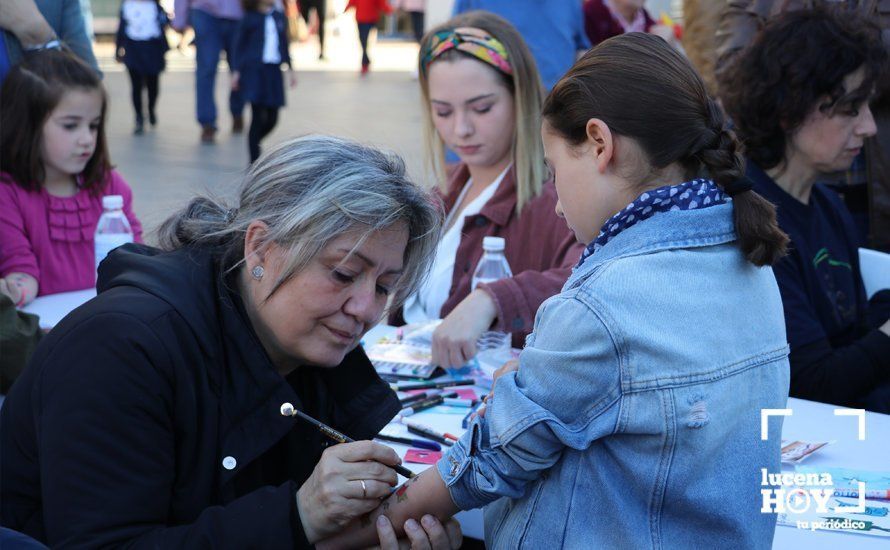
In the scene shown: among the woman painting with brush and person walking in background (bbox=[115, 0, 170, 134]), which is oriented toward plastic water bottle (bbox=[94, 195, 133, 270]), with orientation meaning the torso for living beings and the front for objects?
the person walking in background

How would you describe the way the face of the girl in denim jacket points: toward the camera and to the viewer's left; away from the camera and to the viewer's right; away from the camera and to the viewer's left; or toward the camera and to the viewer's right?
away from the camera and to the viewer's left

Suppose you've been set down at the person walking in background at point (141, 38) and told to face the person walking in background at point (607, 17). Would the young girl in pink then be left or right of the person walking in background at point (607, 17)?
right

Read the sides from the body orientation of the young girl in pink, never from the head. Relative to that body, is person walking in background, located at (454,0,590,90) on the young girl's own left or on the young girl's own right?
on the young girl's own left

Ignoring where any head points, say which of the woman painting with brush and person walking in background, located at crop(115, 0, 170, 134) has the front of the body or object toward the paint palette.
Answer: the person walking in background

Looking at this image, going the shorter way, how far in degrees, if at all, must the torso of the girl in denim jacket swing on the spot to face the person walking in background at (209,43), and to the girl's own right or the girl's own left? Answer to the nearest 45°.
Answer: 0° — they already face them

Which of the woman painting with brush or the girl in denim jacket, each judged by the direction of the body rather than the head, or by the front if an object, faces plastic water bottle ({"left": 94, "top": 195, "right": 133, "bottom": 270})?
the girl in denim jacket

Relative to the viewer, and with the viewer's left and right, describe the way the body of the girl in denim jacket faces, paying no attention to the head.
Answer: facing away from the viewer and to the left of the viewer

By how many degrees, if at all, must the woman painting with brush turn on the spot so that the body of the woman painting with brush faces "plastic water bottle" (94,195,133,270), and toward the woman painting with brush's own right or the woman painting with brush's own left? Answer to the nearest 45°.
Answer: approximately 135° to the woman painting with brush's own left

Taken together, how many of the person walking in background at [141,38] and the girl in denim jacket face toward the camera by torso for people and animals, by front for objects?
1

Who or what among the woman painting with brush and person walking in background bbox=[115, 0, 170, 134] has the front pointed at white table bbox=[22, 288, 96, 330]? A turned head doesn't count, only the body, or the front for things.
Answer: the person walking in background

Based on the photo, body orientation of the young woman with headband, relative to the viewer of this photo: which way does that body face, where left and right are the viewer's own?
facing the viewer and to the left of the viewer

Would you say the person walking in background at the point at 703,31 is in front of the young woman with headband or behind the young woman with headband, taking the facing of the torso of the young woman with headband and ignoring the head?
behind
